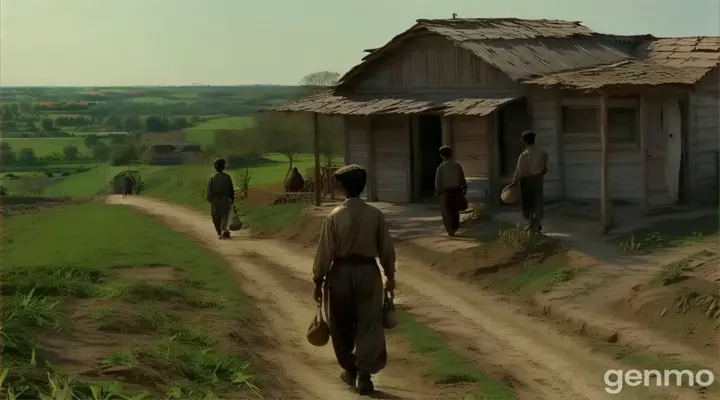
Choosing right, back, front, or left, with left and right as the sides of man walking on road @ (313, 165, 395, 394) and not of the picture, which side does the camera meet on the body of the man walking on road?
back

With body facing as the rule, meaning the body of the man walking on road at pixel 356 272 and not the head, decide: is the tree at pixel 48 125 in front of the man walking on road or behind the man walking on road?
in front

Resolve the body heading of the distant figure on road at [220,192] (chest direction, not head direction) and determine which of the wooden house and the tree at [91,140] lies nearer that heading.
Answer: the tree

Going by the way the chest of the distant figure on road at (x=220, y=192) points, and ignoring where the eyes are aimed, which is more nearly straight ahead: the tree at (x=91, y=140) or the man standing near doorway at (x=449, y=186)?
the tree

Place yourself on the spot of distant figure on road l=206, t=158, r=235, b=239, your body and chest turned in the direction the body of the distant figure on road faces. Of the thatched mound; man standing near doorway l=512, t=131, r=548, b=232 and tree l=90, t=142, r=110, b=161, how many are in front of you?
2

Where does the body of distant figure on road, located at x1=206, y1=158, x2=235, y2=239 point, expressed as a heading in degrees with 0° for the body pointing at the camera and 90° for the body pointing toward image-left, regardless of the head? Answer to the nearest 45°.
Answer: approximately 180°

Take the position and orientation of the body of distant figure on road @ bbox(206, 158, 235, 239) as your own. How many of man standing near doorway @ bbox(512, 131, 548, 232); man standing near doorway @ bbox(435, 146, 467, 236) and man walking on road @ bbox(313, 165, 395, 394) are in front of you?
0

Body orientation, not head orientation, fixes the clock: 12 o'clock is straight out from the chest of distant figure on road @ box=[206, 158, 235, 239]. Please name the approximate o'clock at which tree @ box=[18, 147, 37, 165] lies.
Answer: The tree is roughly at 11 o'clock from the distant figure on road.

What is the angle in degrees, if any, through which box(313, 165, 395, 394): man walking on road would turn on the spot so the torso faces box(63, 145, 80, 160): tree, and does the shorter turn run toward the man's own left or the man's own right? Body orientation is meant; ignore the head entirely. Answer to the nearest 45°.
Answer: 0° — they already face it

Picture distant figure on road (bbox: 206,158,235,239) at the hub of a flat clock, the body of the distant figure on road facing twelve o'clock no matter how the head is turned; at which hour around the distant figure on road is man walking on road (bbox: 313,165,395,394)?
The man walking on road is roughly at 6 o'clock from the distant figure on road.

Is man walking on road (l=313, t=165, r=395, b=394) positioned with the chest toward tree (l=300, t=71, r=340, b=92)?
yes

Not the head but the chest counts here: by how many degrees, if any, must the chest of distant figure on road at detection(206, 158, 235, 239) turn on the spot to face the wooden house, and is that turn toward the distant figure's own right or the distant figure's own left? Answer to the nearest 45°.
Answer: approximately 90° to the distant figure's own right

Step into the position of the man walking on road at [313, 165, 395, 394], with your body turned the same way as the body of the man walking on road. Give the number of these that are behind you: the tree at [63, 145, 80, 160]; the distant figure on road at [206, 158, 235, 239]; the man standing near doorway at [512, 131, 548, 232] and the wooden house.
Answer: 0

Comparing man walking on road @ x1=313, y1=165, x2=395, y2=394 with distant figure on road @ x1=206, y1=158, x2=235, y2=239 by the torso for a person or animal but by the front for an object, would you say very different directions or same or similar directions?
same or similar directions

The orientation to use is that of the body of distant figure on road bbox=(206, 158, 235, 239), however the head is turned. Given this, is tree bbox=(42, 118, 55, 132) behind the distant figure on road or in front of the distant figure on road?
in front

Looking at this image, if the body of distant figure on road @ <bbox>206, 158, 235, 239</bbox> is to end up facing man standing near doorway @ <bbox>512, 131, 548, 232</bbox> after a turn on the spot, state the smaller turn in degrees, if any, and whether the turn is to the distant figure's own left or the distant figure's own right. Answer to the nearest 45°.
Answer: approximately 135° to the distant figure's own right

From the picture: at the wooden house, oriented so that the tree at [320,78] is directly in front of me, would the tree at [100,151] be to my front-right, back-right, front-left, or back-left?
front-left
